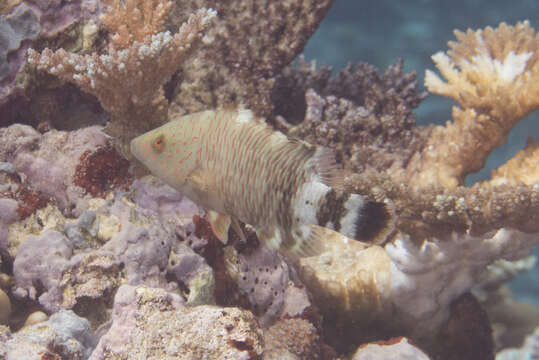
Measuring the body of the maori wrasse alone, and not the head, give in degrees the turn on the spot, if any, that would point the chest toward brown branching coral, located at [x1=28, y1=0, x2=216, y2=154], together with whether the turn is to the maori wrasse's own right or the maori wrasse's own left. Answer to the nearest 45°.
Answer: approximately 45° to the maori wrasse's own right

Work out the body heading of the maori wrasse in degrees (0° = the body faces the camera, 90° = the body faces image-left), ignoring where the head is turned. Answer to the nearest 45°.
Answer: approximately 90°

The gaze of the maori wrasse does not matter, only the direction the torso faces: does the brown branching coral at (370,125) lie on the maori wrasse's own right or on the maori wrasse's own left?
on the maori wrasse's own right
